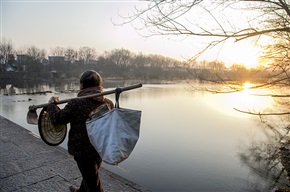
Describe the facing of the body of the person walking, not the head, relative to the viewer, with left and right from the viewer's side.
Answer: facing away from the viewer and to the left of the viewer
